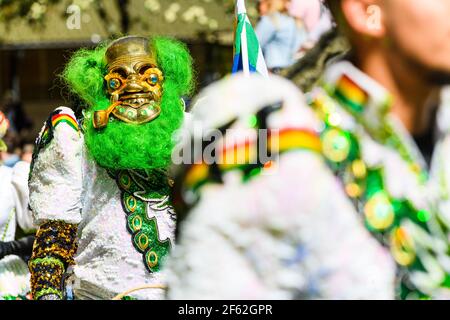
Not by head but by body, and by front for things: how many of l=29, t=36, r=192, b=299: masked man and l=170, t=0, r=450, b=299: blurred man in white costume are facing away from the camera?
0

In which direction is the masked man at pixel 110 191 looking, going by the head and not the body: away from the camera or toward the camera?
toward the camera

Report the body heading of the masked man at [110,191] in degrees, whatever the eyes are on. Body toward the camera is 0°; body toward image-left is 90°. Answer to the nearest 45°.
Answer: approximately 315°
